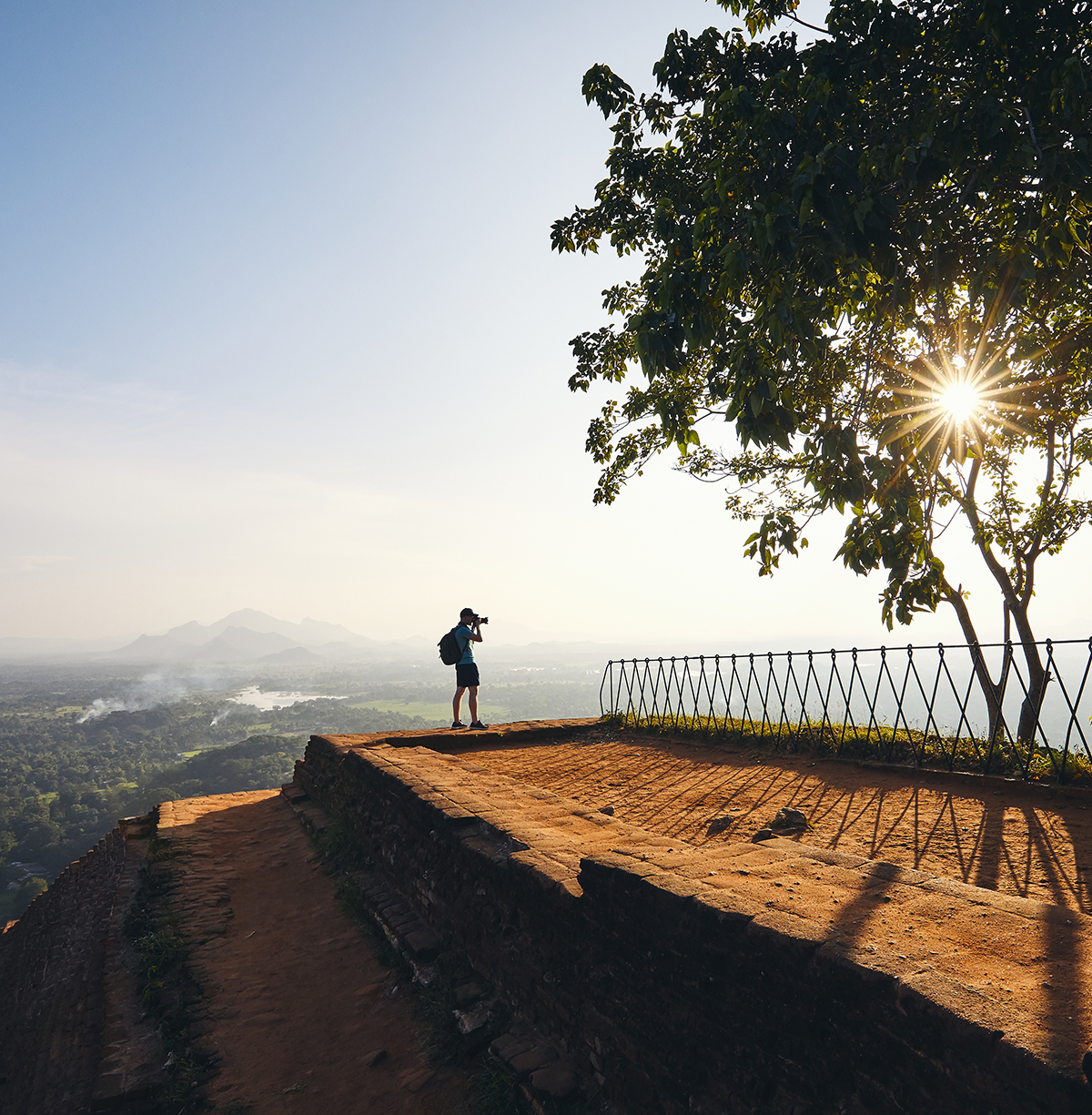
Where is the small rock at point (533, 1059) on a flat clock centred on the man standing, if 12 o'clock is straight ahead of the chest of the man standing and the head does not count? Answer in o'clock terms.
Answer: The small rock is roughly at 3 o'clock from the man standing.

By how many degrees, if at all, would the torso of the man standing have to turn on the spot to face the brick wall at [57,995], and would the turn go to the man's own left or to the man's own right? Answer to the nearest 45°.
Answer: approximately 135° to the man's own right

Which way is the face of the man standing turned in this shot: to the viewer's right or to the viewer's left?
to the viewer's right

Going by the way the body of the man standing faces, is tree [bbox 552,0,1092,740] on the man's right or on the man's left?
on the man's right

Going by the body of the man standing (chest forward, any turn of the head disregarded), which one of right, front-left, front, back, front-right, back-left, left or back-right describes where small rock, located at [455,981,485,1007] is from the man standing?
right

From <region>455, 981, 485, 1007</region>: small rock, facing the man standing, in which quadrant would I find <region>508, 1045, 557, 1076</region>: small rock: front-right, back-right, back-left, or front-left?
back-right

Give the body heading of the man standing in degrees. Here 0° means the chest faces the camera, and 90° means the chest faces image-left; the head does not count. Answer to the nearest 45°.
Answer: approximately 270°
